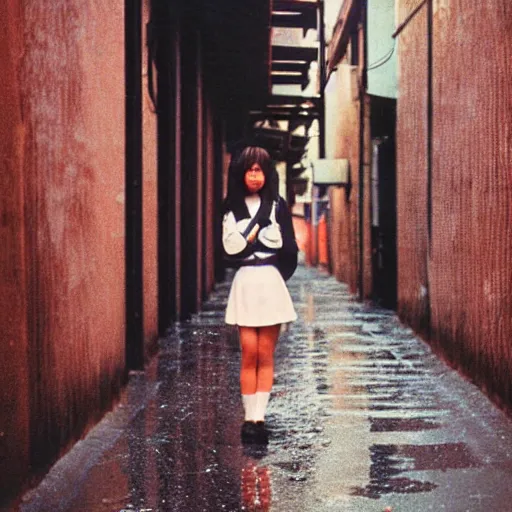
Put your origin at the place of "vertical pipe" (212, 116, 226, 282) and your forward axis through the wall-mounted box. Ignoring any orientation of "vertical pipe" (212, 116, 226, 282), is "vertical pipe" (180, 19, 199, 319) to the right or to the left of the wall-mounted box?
right

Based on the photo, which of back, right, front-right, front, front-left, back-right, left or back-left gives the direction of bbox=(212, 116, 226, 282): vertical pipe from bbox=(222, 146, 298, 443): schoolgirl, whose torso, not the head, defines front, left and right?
back

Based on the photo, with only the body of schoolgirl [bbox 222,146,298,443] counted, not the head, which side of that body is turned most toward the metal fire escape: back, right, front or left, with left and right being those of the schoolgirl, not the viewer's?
back

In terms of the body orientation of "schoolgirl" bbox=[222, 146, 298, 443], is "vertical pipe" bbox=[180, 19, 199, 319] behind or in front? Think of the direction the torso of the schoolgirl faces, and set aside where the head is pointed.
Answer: behind

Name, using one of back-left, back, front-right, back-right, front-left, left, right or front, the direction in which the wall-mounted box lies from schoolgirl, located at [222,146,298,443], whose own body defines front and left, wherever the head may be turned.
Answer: back

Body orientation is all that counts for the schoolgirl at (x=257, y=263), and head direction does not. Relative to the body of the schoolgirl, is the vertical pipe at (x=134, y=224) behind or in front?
behind

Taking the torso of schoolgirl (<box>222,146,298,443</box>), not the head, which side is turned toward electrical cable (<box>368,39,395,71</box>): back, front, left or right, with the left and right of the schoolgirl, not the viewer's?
back

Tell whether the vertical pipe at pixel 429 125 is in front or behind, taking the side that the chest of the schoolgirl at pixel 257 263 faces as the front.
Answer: behind

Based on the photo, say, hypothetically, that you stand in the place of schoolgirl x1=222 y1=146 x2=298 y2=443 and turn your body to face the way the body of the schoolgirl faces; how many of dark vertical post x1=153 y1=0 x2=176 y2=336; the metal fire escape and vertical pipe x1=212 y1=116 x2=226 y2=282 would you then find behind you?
3

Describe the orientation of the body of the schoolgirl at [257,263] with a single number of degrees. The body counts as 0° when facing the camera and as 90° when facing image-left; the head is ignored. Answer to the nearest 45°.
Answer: approximately 0°

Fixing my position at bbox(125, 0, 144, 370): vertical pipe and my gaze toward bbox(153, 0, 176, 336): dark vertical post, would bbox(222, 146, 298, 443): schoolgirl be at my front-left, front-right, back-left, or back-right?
back-right
